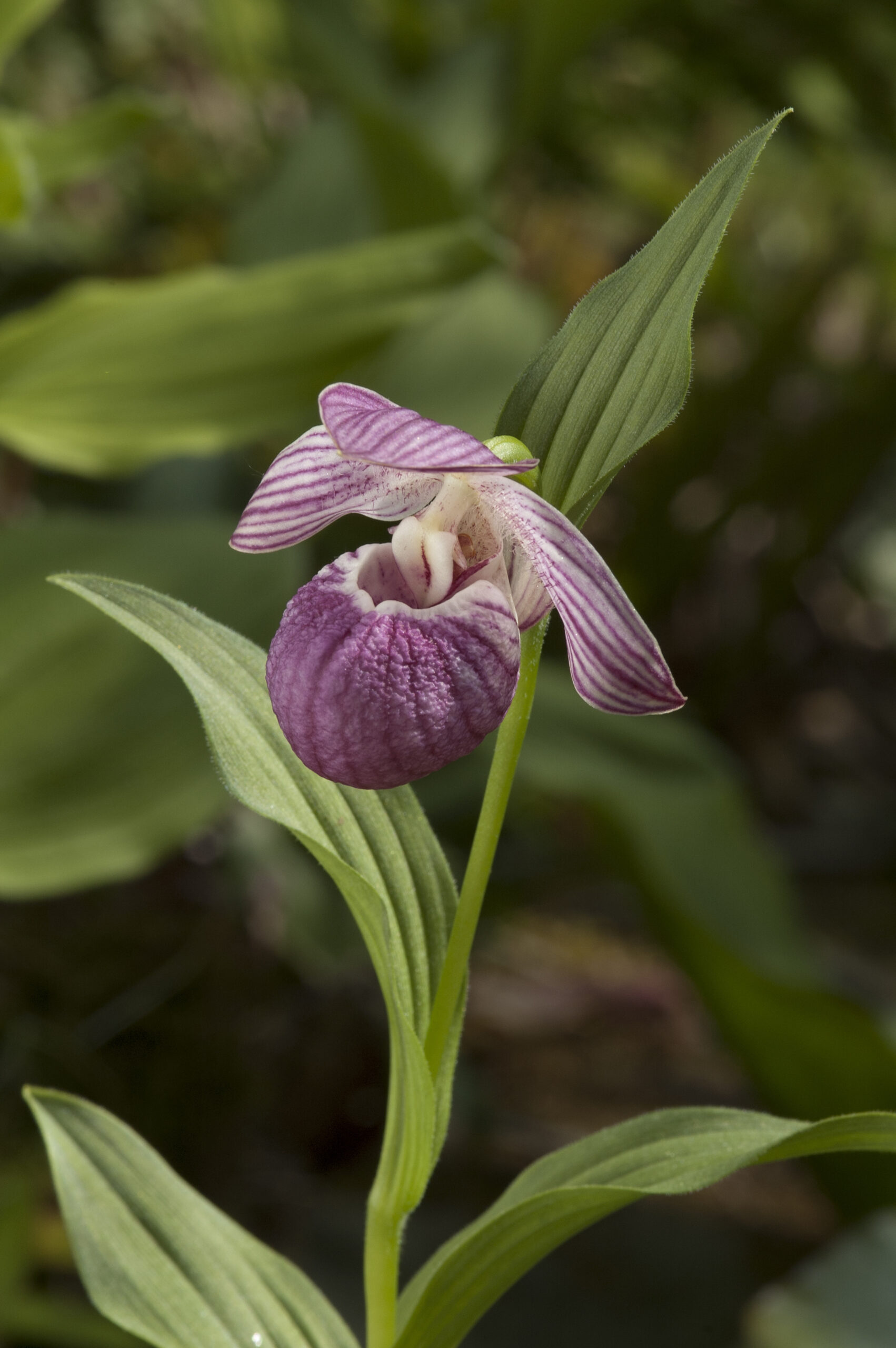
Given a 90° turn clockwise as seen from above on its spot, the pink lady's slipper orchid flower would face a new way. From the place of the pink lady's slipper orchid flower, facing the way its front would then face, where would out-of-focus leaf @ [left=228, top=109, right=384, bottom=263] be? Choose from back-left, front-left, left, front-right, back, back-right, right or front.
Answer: front-right

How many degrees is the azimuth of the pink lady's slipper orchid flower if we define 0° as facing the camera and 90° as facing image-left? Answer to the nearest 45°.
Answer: approximately 45°

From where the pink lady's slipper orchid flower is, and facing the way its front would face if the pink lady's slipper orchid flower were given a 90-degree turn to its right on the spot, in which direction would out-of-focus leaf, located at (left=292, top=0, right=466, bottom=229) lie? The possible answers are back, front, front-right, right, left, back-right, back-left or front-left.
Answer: front-right

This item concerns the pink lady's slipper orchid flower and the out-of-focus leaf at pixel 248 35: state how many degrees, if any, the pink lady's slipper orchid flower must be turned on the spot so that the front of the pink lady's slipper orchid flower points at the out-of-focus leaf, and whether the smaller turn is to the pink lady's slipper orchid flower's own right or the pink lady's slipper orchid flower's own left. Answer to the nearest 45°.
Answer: approximately 135° to the pink lady's slipper orchid flower's own right

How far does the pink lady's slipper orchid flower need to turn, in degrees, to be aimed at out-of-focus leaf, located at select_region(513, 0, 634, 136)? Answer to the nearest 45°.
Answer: approximately 135° to its right

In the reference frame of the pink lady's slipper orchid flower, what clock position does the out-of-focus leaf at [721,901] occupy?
The out-of-focus leaf is roughly at 5 o'clock from the pink lady's slipper orchid flower.

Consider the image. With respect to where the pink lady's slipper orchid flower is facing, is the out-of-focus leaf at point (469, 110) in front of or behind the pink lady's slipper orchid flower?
behind
